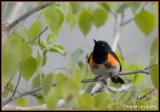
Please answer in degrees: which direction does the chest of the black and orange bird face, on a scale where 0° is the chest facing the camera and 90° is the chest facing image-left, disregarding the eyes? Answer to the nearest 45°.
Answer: approximately 45°

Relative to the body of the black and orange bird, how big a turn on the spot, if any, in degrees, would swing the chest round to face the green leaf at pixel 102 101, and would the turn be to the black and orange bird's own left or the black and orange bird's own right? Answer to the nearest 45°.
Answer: approximately 45° to the black and orange bird's own left
